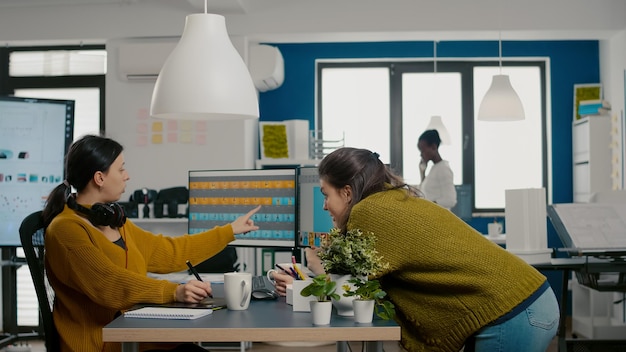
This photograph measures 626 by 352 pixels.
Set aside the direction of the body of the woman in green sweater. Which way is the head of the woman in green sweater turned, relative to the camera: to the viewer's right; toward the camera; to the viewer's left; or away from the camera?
to the viewer's left

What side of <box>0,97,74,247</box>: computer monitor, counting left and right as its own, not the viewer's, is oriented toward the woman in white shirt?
left

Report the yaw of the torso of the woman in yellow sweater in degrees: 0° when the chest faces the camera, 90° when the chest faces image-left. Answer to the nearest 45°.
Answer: approximately 270°

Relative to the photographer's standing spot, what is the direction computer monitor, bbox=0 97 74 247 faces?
facing the viewer

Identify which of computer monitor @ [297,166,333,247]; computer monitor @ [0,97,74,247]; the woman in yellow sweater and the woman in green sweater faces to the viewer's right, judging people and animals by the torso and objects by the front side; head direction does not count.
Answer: the woman in yellow sweater

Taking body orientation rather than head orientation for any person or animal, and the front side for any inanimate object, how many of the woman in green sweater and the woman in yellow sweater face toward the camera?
0

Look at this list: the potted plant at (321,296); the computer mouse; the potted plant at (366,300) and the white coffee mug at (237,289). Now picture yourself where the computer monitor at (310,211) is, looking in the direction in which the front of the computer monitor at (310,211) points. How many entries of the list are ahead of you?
4

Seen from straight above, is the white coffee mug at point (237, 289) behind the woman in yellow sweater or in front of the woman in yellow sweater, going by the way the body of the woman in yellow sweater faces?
in front

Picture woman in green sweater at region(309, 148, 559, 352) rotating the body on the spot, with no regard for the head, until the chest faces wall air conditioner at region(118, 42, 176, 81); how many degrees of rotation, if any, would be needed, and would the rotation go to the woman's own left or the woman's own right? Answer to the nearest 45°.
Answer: approximately 45° to the woman's own right

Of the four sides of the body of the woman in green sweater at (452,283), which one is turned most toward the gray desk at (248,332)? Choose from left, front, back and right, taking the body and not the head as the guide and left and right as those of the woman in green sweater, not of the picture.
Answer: front

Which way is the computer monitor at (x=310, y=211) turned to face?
toward the camera

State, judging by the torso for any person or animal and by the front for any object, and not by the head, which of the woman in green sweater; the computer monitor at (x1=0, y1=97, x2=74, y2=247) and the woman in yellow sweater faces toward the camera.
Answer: the computer monitor

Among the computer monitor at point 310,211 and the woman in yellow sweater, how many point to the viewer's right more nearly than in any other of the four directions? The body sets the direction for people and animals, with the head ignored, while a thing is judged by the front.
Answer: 1

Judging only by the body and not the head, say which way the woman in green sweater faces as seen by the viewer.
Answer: to the viewer's left

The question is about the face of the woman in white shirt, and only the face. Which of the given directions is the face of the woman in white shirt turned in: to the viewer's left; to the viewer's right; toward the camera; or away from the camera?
to the viewer's left
